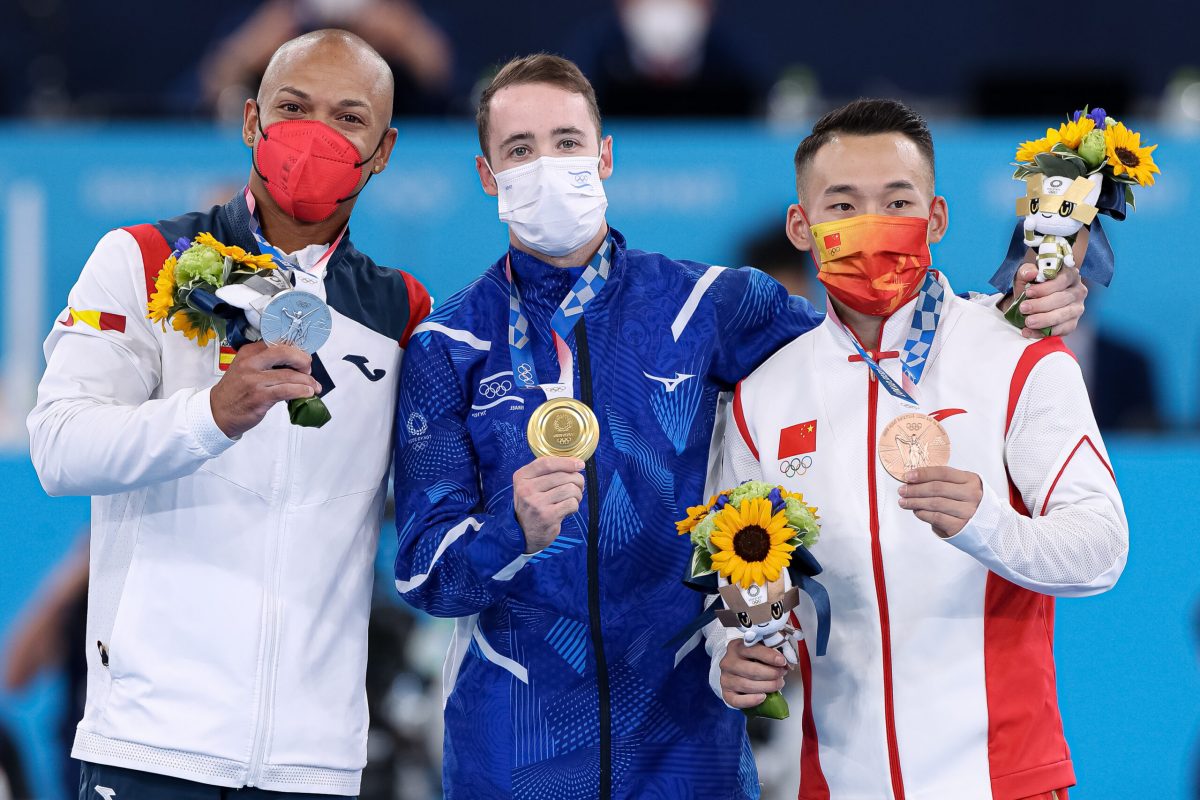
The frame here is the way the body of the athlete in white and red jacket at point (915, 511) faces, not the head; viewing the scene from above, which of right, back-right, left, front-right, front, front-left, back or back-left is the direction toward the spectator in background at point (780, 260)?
back

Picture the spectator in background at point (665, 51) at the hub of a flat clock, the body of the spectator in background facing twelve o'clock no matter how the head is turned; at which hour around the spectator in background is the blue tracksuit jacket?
The blue tracksuit jacket is roughly at 12 o'clock from the spectator in background.

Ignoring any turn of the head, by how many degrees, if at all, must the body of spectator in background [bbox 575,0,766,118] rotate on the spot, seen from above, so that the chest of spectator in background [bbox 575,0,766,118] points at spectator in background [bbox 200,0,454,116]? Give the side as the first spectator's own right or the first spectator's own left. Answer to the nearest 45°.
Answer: approximately 90° to the first spectator's own right

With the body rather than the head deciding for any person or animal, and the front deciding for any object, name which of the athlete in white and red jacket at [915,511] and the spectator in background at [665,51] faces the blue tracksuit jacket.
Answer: the spectator in background

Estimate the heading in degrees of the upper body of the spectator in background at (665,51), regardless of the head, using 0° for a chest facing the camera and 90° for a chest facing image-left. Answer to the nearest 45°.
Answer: approximately 0°

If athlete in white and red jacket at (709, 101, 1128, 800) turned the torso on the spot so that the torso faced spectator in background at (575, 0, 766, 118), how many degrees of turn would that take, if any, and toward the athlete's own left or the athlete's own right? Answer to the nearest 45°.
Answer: approximately 180°

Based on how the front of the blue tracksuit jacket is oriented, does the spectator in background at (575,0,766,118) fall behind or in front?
behind
